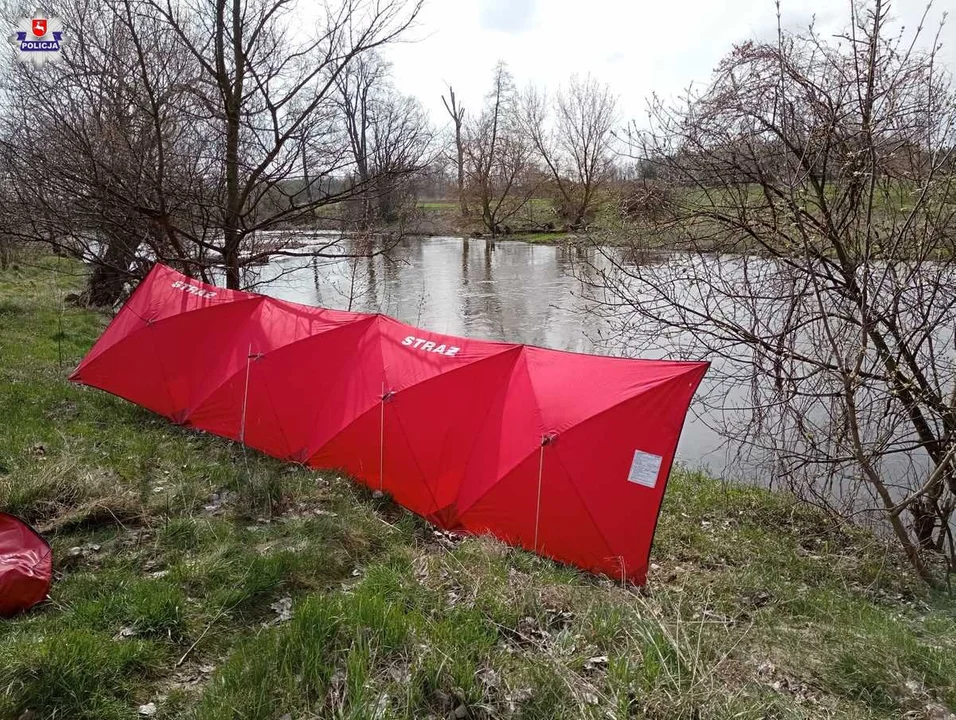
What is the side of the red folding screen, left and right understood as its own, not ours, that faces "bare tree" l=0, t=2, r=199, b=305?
right

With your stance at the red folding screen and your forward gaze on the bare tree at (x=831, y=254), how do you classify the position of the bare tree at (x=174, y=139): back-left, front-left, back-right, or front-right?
back-left

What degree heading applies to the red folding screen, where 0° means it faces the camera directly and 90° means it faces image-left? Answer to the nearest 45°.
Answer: approximately 45°

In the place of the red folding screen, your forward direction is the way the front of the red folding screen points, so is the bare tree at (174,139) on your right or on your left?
on your right

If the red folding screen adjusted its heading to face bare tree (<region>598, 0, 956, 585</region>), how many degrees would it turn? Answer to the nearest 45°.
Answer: approximately 135° to its left

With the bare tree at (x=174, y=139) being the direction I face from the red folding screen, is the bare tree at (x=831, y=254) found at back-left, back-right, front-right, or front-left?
back-right
